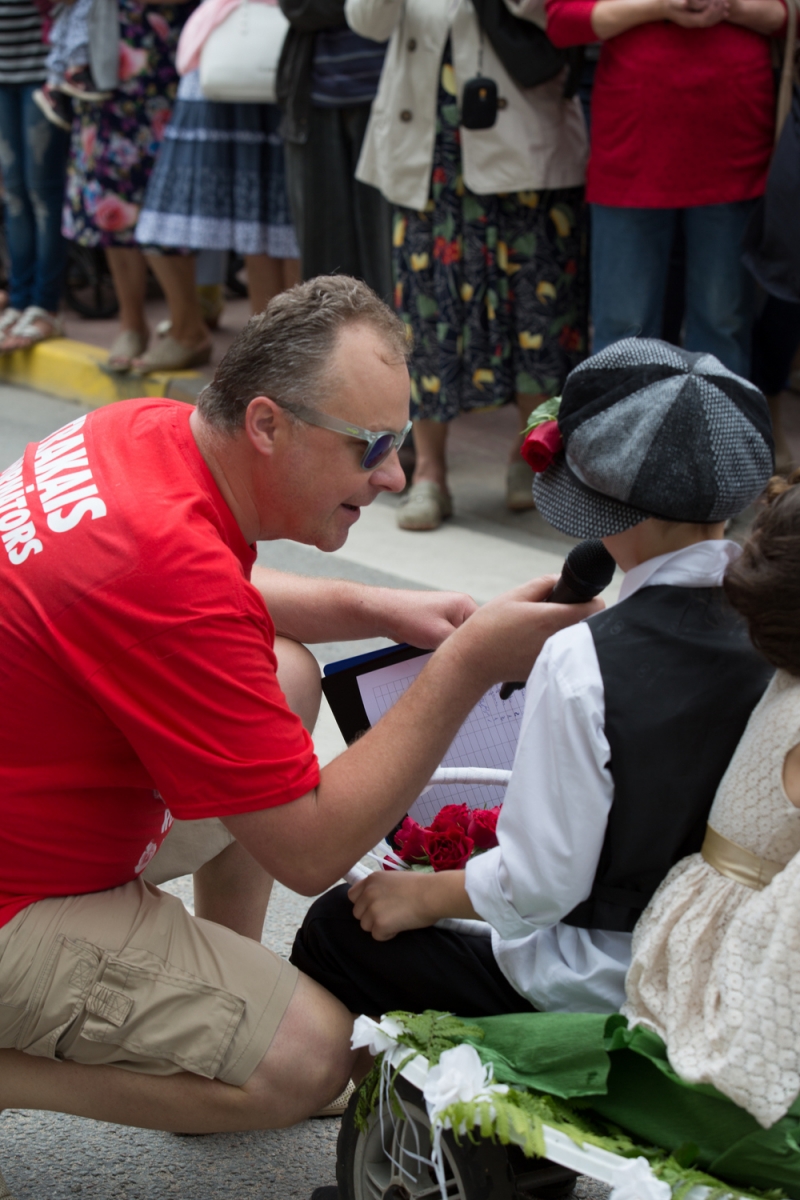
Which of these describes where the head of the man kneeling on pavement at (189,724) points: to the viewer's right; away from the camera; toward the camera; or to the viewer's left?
to the viewer's right

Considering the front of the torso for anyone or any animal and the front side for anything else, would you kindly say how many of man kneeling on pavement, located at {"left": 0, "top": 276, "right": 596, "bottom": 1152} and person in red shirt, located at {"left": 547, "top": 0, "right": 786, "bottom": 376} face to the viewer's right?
1

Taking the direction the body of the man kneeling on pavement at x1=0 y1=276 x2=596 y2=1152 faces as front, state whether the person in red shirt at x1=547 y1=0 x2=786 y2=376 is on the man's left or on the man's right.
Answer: on the man's left

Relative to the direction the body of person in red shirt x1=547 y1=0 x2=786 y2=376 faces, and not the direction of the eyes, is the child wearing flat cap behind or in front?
in front

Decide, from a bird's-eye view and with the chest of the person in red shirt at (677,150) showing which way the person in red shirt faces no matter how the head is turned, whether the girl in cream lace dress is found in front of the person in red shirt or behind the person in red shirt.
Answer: in front

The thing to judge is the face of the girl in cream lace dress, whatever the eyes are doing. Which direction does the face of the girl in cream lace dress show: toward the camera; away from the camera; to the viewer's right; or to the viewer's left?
away from the camera

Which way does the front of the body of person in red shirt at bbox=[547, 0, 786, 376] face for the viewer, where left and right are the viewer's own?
facing the viewer

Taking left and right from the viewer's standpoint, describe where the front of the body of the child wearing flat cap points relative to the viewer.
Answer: facing away from the viewer and to the left of the viewer

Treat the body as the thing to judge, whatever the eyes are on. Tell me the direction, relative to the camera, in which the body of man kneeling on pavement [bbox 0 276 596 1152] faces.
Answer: to the viewer's right

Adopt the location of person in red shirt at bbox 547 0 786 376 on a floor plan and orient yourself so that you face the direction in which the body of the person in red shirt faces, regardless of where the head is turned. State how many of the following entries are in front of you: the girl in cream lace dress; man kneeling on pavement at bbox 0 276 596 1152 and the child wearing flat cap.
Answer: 3

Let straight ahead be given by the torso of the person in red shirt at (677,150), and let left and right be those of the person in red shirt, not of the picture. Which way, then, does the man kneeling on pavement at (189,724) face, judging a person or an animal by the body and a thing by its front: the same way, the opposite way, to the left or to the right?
to the left

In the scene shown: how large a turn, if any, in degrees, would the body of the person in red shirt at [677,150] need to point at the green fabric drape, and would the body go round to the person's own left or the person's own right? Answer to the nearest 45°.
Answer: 0° — they already face it

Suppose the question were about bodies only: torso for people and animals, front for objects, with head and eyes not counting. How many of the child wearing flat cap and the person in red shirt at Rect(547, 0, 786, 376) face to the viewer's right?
0

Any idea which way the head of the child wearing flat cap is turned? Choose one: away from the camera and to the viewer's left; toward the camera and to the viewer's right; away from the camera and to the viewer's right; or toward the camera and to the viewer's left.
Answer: away from the camera and to the viewer's left
